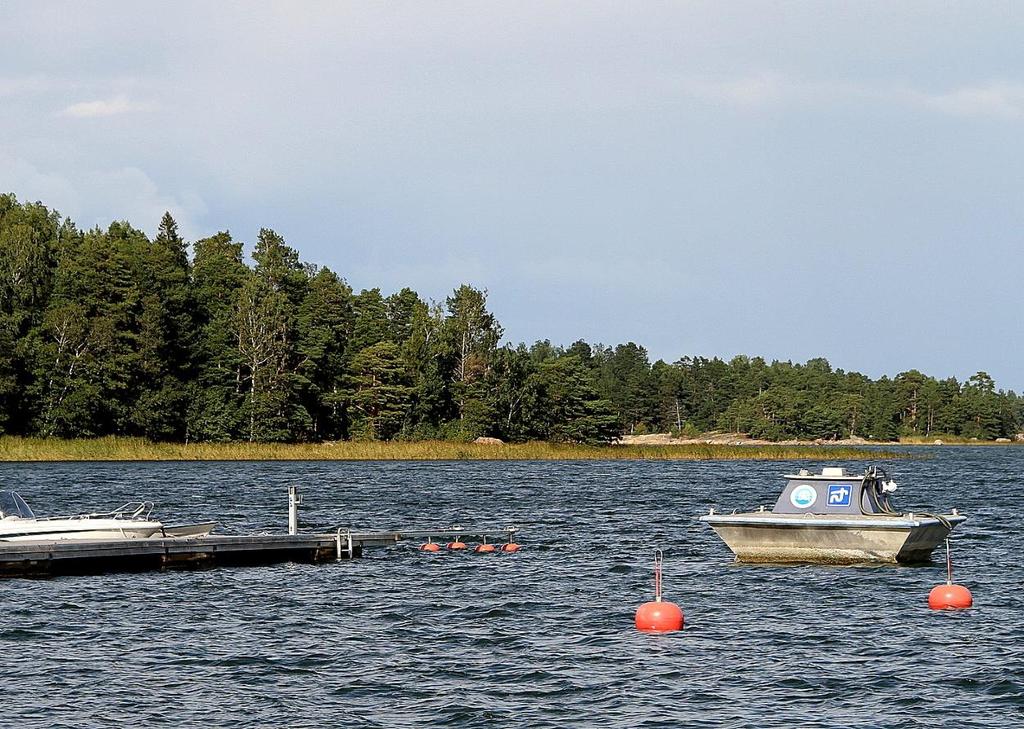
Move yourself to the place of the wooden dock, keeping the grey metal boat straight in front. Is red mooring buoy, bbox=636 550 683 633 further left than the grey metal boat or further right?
right

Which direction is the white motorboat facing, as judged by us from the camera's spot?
facing to the right of the viewer

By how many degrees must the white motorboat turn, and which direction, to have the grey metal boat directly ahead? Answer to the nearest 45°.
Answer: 0° — it already faces it

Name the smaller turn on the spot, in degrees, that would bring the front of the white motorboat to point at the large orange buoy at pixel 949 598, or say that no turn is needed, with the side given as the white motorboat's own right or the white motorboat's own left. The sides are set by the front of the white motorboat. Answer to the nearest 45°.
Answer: approximately 45° to the white motorboat's own right

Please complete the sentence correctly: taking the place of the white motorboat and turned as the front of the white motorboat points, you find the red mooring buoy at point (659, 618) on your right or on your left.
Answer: on your right

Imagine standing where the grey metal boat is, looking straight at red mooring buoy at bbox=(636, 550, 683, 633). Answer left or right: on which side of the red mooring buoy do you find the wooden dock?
right
